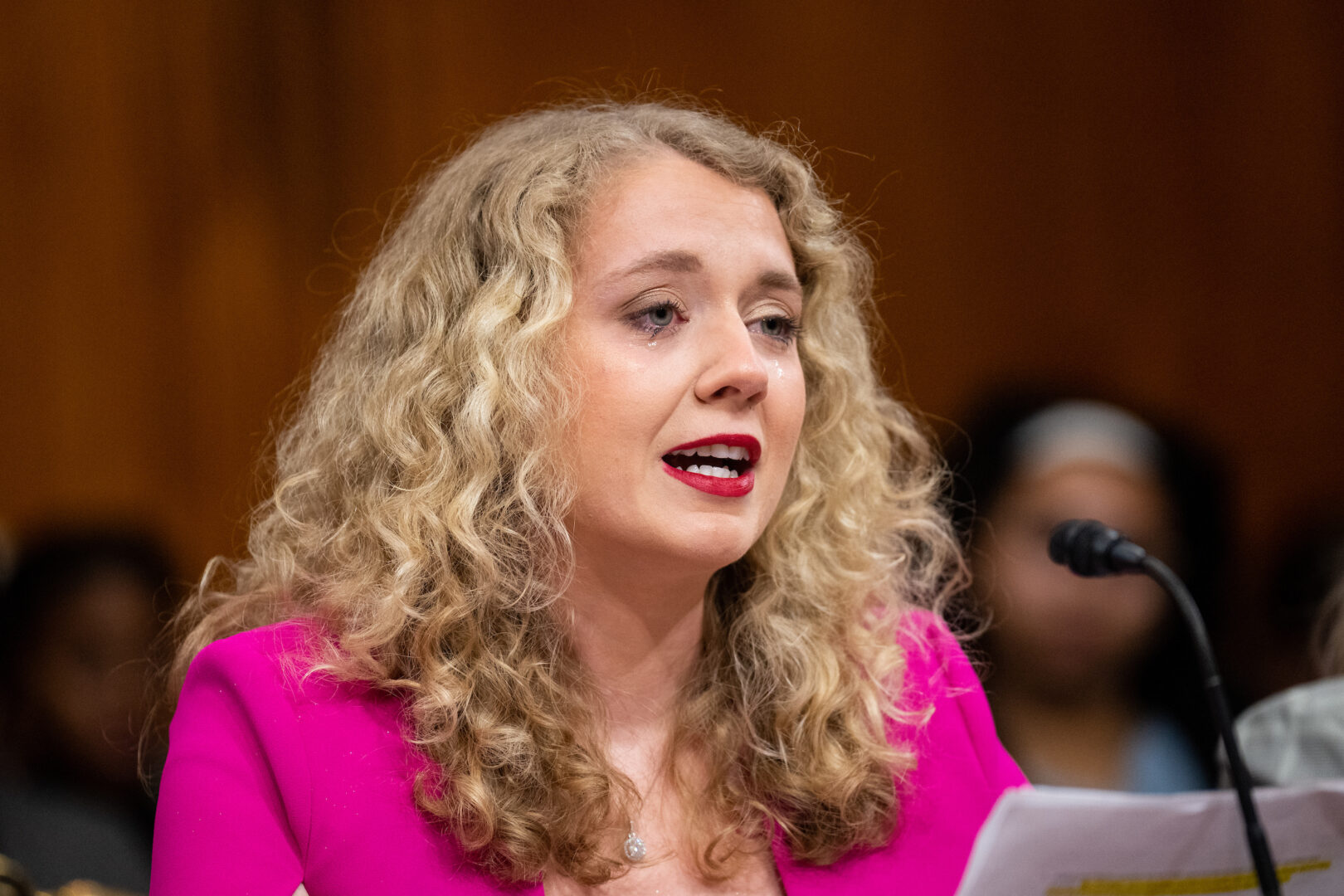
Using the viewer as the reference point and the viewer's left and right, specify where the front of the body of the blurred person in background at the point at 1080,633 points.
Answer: facing the viewer

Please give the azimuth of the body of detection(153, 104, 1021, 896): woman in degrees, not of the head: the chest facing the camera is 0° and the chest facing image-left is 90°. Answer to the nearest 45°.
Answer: approximately 315°

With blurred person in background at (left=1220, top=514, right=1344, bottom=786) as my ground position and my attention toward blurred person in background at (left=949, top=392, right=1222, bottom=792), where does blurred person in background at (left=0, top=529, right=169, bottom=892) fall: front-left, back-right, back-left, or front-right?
front-left

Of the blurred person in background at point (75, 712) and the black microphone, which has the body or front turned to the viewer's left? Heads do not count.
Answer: the black microphone

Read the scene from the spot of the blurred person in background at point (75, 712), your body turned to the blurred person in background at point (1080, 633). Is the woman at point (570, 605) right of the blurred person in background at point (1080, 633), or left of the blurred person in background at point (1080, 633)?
right

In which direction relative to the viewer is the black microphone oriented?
to the viewer's left

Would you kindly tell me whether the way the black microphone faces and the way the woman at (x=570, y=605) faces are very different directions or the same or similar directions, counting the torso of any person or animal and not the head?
very different directions

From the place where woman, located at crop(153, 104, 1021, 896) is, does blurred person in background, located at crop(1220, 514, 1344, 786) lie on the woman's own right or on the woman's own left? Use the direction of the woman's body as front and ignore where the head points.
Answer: on the woman's own left

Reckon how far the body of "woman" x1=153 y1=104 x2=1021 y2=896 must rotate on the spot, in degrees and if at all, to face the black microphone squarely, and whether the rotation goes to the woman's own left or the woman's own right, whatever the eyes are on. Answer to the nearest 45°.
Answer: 0° — they already face it

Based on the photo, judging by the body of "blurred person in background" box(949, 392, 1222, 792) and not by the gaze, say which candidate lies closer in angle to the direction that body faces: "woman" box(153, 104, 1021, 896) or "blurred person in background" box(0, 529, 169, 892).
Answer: the woman

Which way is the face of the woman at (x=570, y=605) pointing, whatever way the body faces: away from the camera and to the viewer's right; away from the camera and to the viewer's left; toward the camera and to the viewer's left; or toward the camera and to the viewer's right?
toward the camera and to the viewer's right

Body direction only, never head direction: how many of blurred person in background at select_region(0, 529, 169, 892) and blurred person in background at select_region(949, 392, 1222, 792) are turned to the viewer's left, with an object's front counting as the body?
0

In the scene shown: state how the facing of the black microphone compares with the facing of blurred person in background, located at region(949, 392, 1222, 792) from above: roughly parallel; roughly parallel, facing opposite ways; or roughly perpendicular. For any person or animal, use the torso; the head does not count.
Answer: roughly perpendicular
